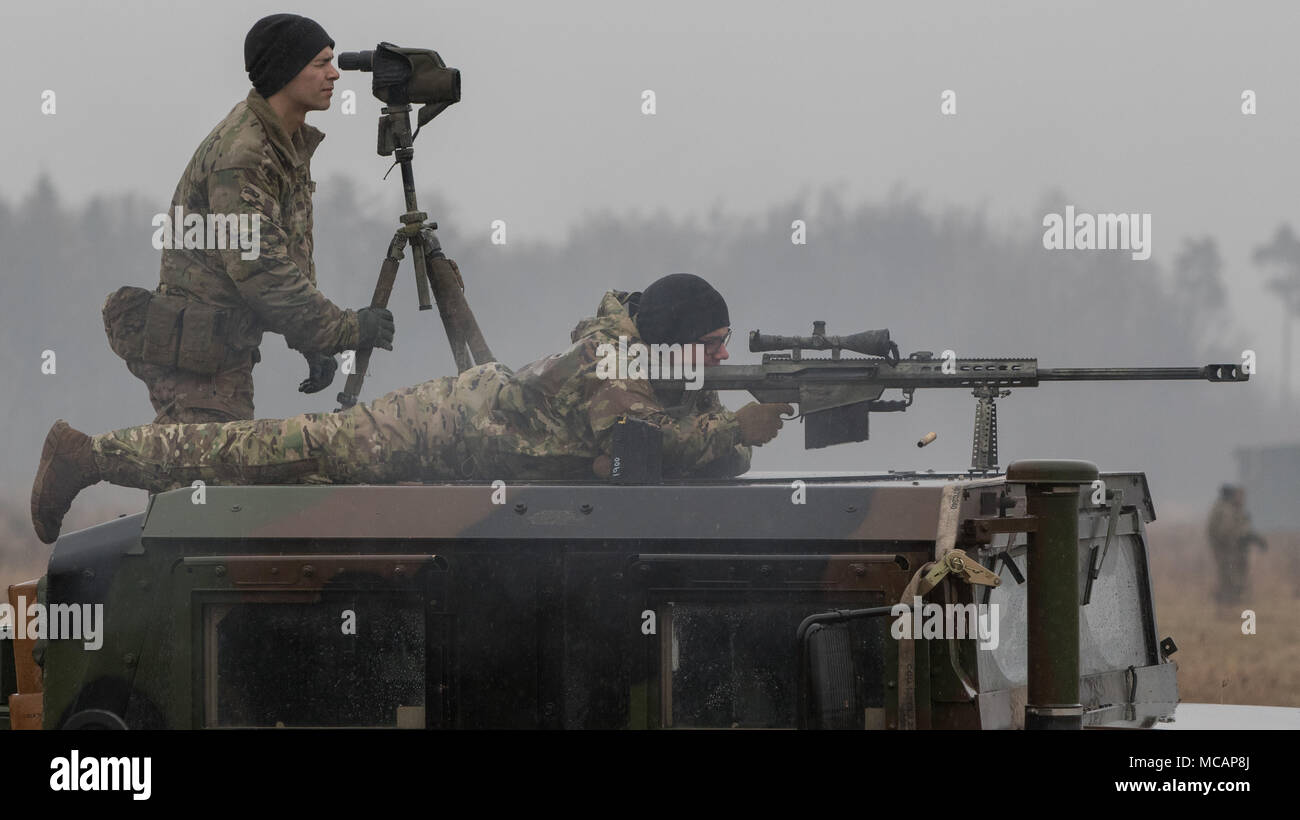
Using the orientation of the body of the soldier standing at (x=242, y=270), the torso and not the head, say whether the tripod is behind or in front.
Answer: in front

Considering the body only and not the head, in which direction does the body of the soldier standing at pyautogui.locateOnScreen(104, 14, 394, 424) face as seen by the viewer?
to the viewer's right

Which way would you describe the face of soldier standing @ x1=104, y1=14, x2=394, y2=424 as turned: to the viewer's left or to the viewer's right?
to the viewer's right

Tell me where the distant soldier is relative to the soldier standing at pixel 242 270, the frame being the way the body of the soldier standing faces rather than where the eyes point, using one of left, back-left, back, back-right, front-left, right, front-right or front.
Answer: front-left
